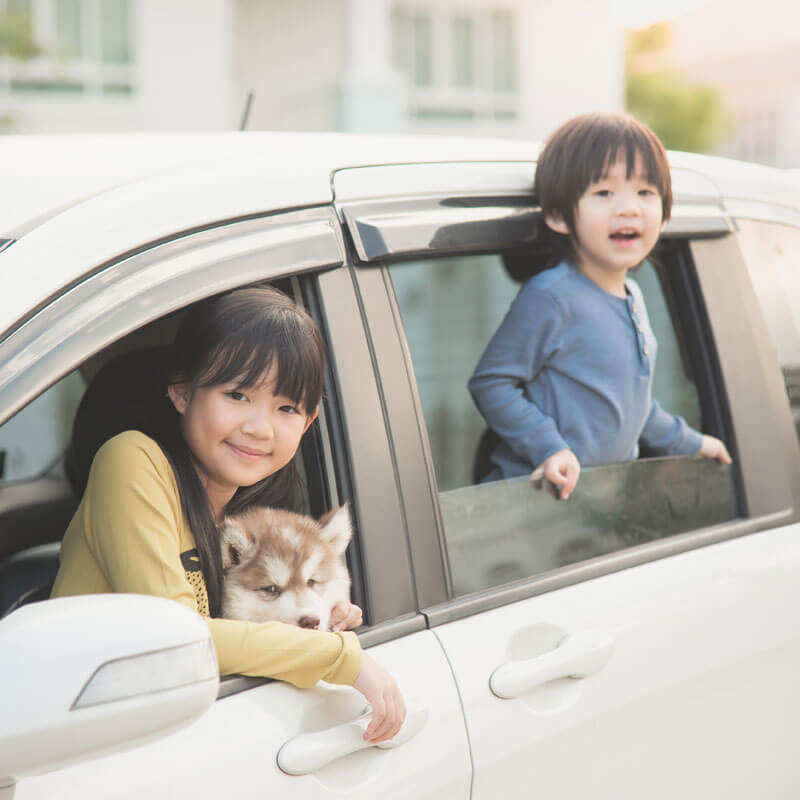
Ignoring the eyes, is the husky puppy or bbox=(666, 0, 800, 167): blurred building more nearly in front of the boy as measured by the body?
the husky puppy

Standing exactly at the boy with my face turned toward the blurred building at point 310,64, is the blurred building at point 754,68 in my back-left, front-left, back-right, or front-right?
front-right

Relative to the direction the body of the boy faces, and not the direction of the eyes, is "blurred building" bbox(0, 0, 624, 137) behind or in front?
behind

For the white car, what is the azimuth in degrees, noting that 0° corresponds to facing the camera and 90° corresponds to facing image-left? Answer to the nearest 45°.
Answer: approximately 45°

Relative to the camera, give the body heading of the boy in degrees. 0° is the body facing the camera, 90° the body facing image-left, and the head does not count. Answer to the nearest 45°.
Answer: approximately 315°

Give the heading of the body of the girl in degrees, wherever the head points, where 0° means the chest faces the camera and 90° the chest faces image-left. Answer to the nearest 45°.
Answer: approximately 315°

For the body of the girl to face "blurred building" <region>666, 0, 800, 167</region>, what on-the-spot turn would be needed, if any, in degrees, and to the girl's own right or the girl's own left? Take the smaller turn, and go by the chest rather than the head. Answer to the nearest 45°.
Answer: approximately 90° to the girl's own left

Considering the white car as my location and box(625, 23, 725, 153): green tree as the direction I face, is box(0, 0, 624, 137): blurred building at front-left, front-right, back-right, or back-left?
front-left

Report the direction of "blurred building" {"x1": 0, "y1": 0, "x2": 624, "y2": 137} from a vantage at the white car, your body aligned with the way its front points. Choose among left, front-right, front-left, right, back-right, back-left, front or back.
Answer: back-right

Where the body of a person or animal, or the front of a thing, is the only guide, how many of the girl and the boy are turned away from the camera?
0
